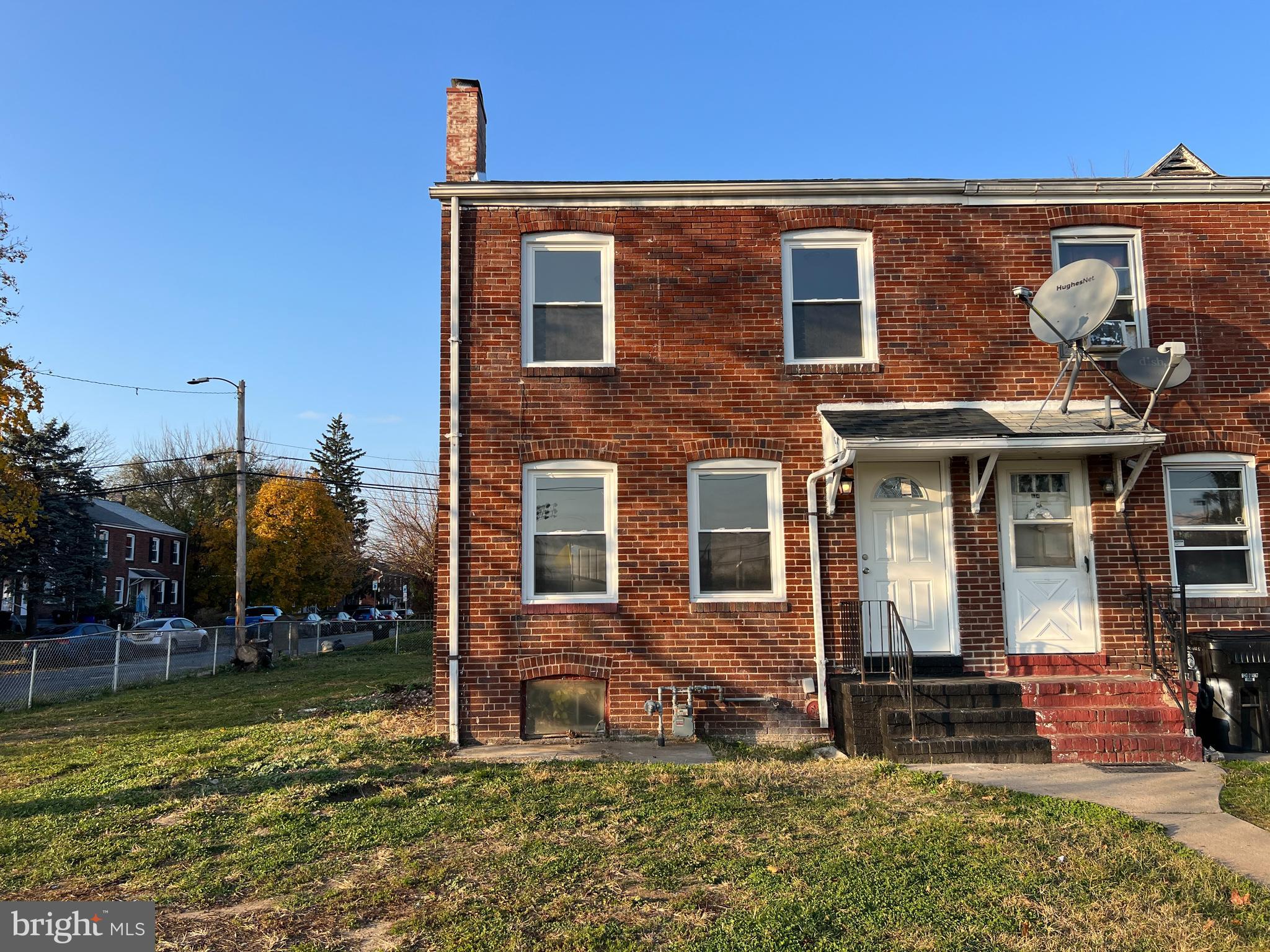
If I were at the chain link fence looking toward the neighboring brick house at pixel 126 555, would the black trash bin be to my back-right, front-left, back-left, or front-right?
back-right

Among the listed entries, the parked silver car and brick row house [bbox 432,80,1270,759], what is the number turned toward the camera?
1

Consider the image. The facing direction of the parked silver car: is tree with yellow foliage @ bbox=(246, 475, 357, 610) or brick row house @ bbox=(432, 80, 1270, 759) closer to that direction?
the tree with yellow foliage

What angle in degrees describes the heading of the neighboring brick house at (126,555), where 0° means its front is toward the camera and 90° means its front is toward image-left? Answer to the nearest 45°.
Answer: approximately 315°

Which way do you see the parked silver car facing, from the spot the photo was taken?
facing away from the viewer and to the right of the viewer

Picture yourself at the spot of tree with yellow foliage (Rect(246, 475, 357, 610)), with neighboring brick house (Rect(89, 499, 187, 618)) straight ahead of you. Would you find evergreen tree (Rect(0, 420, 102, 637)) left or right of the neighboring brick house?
left

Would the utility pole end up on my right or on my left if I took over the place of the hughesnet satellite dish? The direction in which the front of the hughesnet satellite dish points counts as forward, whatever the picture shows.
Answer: on my right

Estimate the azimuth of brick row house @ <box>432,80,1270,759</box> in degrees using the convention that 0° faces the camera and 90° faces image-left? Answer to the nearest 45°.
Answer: approximately 0°

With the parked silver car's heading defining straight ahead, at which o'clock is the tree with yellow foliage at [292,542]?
The tree with yellow foliage is roughly at 11 o'clock from the parked silver car.

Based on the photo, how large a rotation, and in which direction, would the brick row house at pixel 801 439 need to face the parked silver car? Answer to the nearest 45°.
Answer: approximately 135° to its right

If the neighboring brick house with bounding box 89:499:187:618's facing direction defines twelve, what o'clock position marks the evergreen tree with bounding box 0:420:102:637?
The evergreen tree is roughly at 2 o'clock from the neighboring brick house.
